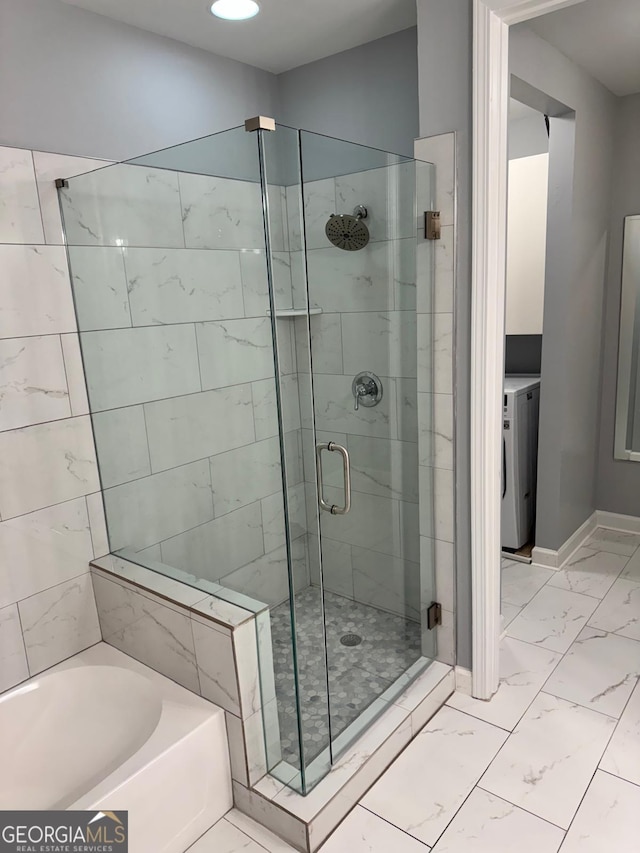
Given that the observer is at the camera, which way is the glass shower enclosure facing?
facing the viewer and to the right of the viewer

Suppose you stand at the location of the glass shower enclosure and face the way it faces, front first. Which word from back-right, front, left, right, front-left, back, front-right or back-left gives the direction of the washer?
left
